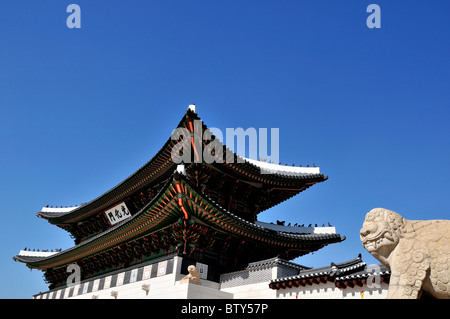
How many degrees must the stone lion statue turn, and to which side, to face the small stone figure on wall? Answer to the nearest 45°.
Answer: approximately 45° to its right

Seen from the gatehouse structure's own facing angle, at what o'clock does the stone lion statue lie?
The stone lion statue is roughly at 10 o'clock from the gatehouse structure.

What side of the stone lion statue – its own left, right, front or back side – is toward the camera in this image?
left

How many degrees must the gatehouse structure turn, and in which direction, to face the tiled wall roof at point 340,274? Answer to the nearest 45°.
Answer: approximately 90° to its left

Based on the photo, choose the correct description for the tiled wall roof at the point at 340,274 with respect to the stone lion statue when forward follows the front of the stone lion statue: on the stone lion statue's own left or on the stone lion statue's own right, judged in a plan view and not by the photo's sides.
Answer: on the stone lion statue's own right
